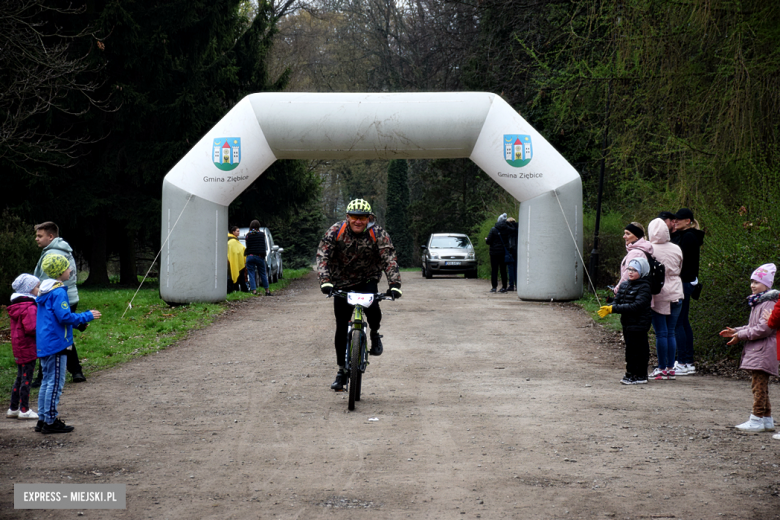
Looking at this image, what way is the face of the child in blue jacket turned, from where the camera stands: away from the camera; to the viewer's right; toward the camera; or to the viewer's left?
to the viewer's right

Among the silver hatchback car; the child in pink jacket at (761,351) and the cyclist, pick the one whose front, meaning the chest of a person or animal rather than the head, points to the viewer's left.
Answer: the child in pink jacket

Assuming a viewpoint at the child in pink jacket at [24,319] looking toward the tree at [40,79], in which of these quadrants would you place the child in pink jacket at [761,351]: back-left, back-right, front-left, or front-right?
back-right

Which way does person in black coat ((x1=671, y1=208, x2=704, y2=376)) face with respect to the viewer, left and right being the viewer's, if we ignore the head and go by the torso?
facing to the left of the viewer

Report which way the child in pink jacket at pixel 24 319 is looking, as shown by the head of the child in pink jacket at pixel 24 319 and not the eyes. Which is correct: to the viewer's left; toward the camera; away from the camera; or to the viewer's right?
to the viewer's right

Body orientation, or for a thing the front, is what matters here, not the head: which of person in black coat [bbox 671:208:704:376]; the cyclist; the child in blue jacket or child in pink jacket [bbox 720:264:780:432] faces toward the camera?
the cyclist

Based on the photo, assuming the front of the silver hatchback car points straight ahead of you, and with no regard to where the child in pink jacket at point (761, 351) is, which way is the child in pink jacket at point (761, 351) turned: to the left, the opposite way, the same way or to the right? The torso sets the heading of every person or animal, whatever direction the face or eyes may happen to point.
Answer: to the right

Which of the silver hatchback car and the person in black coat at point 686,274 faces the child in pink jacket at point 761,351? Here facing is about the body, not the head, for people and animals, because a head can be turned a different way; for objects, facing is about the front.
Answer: the silver hatchback car

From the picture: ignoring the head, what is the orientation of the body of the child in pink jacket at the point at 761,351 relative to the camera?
to the viewer's left

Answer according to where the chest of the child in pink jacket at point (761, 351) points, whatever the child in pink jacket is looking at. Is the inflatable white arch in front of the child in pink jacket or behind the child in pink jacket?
in front

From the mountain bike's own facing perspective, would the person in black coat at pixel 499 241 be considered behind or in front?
behind

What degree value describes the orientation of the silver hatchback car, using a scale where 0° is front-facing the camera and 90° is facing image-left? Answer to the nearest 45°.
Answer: approximately 0°

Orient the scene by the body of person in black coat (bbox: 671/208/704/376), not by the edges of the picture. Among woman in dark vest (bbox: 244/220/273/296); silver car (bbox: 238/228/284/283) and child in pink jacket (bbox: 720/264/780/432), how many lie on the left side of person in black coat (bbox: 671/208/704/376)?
1

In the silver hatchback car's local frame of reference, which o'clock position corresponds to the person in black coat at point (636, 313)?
The person in black coat is roughly at 12 o'clock from the silver hatchback car.

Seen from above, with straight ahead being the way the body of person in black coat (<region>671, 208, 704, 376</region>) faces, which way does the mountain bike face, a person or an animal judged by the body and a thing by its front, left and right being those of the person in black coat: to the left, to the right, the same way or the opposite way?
to the left

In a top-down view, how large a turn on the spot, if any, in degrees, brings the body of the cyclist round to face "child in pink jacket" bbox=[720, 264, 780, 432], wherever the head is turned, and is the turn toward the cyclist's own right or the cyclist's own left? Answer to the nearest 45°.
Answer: approximately 45° to the cyclist's own left
